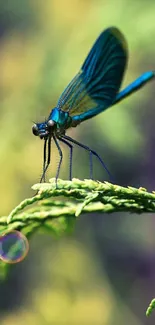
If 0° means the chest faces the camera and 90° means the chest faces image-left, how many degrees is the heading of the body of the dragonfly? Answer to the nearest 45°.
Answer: approximately 45°
